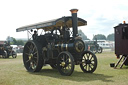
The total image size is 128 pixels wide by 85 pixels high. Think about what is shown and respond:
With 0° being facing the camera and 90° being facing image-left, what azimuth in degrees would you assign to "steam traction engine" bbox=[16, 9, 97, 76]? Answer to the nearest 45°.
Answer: approximately 315°
